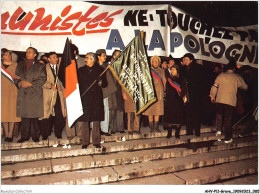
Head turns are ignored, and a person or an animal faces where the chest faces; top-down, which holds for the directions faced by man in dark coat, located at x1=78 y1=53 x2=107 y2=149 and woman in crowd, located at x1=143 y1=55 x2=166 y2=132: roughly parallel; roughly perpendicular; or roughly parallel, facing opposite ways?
roughly parallel

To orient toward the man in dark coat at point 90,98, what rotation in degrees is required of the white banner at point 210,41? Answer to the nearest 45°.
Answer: approximately 45° to its right

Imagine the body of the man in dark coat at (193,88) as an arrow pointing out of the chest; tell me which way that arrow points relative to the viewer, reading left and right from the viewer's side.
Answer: facing the viewer and to the left of the viewer

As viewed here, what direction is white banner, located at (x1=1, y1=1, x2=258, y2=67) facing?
toward the camera

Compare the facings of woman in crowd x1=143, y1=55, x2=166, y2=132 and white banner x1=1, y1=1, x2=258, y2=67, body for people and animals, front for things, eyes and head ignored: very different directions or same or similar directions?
same or similar directions

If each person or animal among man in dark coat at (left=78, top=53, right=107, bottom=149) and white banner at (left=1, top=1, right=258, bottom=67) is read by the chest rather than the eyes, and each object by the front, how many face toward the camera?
2

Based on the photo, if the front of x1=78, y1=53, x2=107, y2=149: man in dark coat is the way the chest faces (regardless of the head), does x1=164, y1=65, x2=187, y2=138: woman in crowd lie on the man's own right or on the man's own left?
on the man's own left
